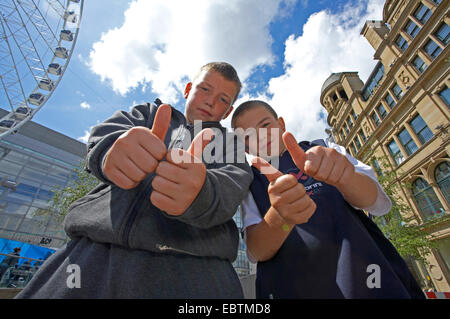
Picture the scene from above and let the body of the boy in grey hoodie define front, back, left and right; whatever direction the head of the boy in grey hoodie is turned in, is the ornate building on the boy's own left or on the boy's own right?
on the boy's own left

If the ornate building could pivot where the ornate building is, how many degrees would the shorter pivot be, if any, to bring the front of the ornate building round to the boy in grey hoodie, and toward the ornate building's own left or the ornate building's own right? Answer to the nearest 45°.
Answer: approximately 45° to the ornate building's own left

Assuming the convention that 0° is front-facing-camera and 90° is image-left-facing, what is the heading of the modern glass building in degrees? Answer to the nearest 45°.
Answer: approximately 315°

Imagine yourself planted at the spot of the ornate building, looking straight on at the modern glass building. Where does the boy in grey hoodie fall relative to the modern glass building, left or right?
left

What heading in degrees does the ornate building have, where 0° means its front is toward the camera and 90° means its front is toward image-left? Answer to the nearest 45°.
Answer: approximately 45°

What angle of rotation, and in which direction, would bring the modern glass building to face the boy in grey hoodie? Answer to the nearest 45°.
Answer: approximately 45° to its right

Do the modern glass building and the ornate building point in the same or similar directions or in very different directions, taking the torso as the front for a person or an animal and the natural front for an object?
very different directions
